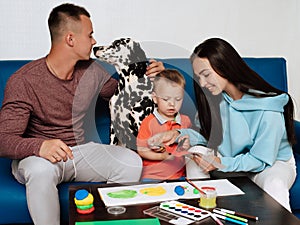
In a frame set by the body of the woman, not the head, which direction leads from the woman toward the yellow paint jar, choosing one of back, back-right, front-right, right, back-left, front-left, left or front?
front-left

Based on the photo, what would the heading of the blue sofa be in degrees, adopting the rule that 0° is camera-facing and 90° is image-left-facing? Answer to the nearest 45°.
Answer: approximately 0°

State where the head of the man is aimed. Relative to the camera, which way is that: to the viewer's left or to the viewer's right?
to the viewer's right

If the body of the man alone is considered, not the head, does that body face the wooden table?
yes

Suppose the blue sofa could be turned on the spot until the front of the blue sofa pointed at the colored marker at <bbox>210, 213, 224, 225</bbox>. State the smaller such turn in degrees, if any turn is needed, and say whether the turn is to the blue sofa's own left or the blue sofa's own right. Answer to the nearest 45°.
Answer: approximately 45° to the blue sofa's own left
